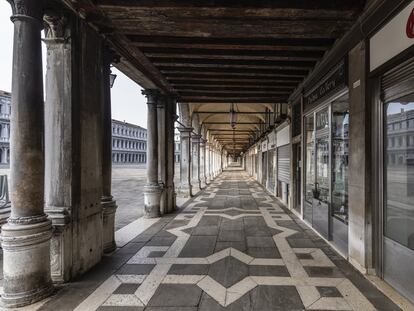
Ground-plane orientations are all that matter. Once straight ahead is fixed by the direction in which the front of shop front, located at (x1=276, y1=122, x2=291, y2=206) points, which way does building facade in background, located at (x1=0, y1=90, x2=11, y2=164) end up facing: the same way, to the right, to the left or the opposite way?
the opposite way

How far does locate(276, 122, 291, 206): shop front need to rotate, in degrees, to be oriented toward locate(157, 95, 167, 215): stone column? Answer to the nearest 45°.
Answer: approximately 45° to its left

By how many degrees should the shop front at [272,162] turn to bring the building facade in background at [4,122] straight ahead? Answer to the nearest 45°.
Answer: approximately 45° to its right

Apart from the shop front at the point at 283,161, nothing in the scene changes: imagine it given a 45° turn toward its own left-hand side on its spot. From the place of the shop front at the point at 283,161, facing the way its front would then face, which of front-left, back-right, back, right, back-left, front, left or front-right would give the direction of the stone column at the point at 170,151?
front

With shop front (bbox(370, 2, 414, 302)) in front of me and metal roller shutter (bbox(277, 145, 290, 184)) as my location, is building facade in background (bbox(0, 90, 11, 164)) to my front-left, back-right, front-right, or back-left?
back-right

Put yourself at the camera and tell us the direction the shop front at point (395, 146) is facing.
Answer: facing the viewer and to the left of the viewer

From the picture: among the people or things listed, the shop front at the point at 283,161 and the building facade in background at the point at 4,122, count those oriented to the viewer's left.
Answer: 1

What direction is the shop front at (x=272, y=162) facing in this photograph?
to the viewer's left

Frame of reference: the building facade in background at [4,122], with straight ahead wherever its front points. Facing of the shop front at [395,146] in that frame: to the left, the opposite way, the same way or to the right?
the opposite way

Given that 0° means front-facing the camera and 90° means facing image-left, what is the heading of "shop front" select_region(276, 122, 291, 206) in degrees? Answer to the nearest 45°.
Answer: approximately 90°

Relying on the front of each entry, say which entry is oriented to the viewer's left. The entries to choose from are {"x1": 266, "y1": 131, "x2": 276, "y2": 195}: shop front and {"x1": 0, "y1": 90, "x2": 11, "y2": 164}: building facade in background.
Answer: the shop front

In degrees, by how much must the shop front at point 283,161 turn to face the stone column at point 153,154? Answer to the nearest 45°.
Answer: approximately 45° to its left

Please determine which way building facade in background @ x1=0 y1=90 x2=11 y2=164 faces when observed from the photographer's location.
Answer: facing the viewer and to the right of the viewer
